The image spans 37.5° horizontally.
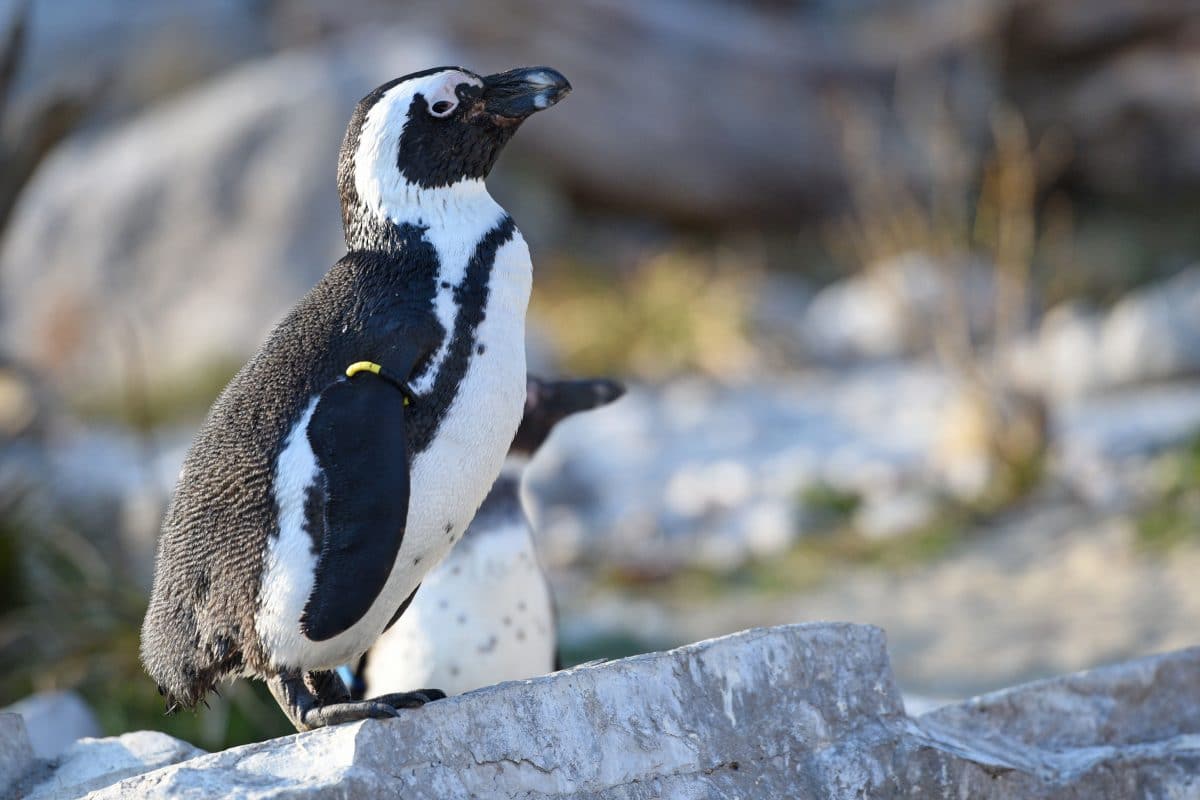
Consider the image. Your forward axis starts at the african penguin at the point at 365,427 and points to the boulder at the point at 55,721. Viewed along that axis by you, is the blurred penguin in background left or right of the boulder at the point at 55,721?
right

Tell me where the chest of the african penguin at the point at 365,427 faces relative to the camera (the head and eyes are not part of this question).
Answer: to the viewer's right

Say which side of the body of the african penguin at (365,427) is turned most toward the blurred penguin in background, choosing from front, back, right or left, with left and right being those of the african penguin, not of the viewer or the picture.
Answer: left
